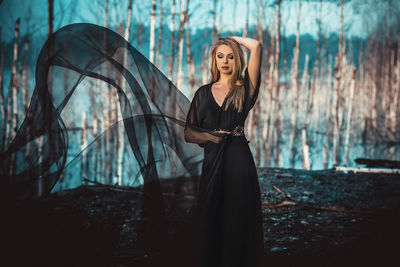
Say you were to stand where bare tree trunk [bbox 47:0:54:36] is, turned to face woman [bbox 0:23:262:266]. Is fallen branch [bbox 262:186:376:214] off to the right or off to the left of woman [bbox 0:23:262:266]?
left

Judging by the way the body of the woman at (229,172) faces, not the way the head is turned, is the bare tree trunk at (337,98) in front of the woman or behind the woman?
behind

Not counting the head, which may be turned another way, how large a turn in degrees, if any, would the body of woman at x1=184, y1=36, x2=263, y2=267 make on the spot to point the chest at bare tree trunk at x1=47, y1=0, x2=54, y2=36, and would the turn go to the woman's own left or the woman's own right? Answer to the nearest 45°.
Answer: approximately 135° to the woman's own right

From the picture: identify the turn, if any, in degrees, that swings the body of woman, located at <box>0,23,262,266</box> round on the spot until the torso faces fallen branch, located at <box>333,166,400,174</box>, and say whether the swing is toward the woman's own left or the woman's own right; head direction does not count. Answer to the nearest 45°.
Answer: approximately 135° to the woman's own left

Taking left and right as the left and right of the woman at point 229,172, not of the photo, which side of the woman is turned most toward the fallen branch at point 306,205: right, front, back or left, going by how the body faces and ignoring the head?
back

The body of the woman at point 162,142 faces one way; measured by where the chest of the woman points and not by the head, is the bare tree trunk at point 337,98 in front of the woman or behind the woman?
behind

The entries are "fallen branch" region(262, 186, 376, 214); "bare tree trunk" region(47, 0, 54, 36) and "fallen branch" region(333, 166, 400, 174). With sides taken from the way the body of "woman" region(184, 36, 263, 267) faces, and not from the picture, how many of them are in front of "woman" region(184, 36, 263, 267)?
0

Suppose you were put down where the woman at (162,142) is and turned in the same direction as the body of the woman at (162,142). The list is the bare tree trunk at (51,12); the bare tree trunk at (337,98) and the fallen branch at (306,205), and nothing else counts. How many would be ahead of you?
0

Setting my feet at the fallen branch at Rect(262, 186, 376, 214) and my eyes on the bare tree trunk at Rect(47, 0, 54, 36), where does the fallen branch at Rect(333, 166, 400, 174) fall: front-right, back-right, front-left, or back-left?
front-right

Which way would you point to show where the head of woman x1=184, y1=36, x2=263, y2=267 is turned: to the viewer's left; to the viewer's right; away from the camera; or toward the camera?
toward the camera

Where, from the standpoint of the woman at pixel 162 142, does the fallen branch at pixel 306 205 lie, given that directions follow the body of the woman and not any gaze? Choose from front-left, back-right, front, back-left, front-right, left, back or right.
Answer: back-left

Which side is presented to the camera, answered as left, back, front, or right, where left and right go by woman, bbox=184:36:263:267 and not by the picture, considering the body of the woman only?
front

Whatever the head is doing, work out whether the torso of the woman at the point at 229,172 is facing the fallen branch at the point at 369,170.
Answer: no

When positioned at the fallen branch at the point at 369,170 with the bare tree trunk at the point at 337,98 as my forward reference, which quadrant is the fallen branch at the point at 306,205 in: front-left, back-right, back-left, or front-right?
back-left

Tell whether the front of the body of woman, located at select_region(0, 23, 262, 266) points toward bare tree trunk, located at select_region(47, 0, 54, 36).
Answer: no
